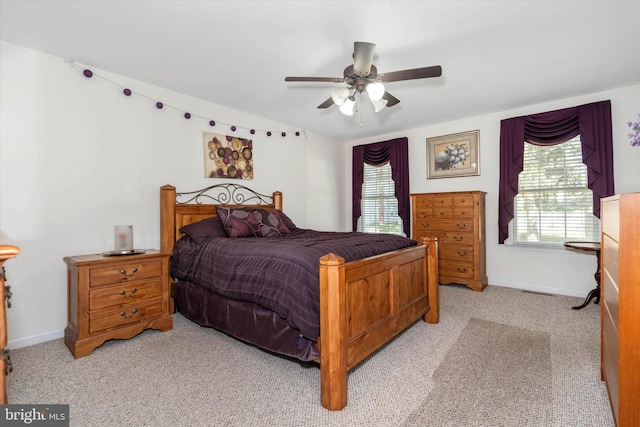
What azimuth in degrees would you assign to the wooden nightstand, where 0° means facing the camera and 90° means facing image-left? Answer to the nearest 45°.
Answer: approximately 315°

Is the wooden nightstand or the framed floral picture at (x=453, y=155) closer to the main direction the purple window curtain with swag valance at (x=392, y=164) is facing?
the wooden nightstand

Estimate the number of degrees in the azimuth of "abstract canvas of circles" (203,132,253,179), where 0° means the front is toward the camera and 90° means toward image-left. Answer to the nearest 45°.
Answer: approximately 315°

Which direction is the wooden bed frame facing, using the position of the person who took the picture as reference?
facing the viewer and to the right of the viewer

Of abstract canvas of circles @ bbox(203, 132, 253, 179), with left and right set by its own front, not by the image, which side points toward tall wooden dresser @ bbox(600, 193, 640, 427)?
front

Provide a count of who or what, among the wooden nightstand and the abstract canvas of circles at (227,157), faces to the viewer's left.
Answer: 0

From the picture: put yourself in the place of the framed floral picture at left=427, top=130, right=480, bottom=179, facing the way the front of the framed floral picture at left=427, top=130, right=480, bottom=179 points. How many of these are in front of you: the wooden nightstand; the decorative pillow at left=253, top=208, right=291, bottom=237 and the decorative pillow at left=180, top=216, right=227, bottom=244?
3
